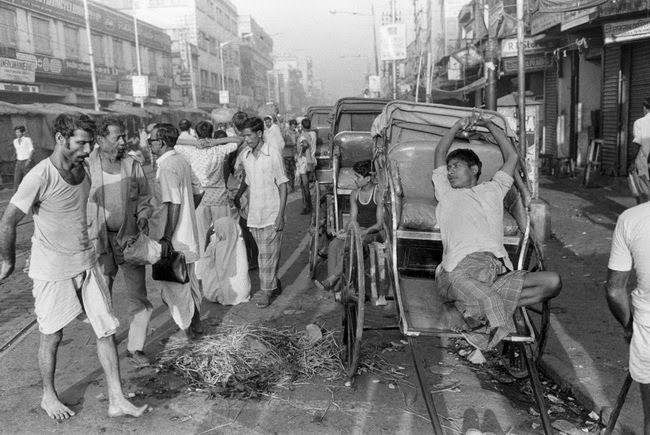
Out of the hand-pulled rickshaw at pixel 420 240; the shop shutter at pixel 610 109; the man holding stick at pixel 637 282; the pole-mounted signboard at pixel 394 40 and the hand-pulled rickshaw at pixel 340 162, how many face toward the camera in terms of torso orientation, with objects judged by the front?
3

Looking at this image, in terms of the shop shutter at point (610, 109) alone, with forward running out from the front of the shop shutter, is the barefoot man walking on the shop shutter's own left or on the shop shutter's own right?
on the shop shutter's own left

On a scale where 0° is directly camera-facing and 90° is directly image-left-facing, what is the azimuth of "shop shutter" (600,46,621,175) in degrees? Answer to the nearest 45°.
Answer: approximately 90°

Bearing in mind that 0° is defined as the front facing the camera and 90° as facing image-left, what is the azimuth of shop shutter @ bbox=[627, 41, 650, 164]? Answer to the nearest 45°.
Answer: approximately 45°

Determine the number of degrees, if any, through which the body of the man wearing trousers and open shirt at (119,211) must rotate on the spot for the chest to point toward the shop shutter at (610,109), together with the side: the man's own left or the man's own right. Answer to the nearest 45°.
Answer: approximately 90° to the man's own left

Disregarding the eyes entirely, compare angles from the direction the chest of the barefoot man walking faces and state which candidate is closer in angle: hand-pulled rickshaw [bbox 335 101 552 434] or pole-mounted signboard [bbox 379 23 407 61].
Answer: the hand-pulled rickshaw

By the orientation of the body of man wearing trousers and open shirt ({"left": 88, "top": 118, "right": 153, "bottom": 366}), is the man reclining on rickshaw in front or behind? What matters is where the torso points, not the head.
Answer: in front

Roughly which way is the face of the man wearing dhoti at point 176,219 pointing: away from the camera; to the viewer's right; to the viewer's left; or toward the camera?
to the viewer's left

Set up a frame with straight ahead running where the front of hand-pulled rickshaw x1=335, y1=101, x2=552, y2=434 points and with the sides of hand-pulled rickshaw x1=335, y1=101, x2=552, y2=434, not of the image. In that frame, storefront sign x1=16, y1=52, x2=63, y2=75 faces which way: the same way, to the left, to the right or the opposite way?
to the left
